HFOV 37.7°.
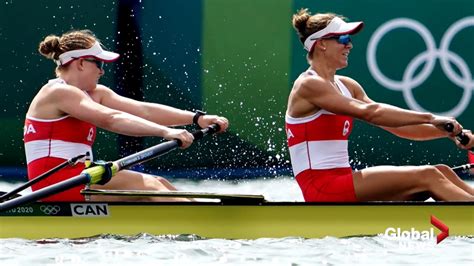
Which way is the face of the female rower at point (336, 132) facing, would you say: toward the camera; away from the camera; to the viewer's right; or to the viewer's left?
to the viewer's right

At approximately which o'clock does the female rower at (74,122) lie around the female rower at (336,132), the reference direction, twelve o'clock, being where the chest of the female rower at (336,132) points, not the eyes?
the female rower at (74,122) is roughly at 6 o'clock from the female rower at (336,132).

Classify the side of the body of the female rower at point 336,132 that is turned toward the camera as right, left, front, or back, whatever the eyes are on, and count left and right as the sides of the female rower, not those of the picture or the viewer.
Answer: right

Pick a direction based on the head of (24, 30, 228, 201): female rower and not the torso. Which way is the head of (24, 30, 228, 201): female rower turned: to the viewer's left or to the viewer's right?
to the viewer's right

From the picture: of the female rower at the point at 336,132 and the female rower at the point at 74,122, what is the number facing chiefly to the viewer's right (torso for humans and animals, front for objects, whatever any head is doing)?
2

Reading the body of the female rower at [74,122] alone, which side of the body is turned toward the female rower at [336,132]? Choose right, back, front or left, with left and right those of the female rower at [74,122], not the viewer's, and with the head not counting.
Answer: front

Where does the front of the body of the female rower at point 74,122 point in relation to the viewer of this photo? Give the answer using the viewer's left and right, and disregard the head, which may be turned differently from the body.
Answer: facing to the right of the viewer
